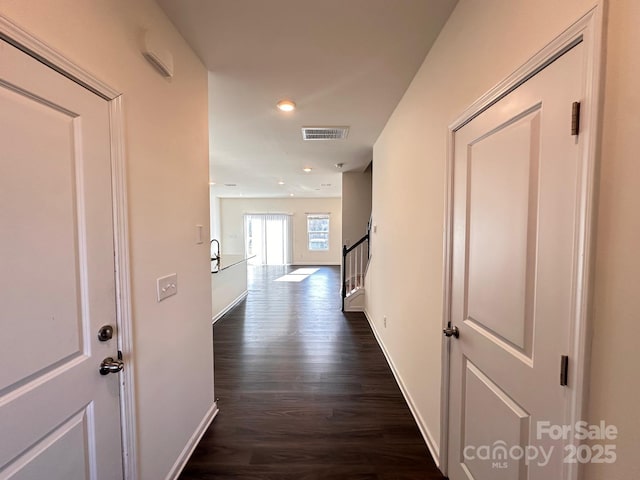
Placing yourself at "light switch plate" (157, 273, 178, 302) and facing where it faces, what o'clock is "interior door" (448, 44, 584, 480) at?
The interior door is roughly at 12 o'clock from the light switch plate.

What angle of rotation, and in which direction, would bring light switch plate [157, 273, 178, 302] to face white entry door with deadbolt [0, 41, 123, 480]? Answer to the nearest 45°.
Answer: approximately 90° to its right

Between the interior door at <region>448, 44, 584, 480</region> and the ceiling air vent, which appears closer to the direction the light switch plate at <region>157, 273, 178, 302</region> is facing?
the interior door

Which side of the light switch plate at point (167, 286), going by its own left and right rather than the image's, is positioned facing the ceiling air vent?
left

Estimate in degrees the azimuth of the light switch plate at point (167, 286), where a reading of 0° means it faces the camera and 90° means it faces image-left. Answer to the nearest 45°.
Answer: approximately 315°

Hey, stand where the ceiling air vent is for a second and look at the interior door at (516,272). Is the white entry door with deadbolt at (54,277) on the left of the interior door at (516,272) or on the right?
right
